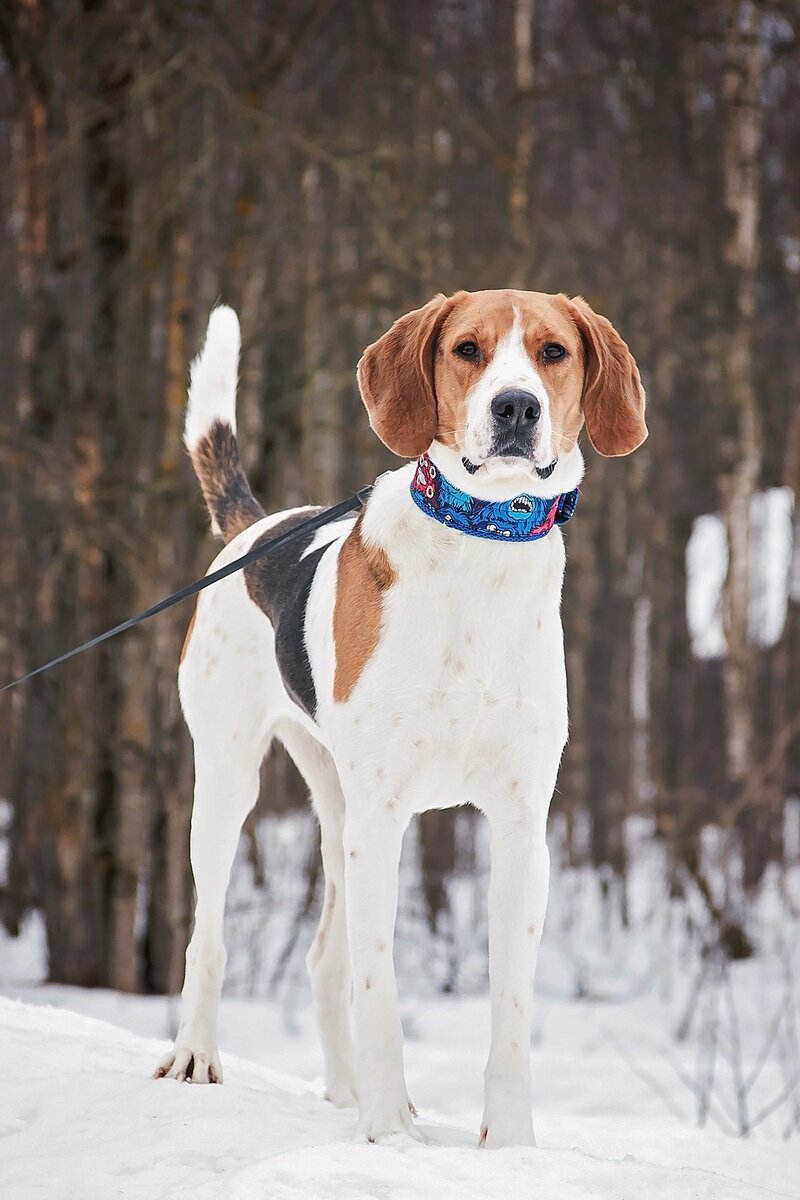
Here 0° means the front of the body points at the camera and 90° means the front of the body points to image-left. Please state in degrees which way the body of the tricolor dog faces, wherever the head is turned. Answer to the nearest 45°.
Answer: approximately 315°
